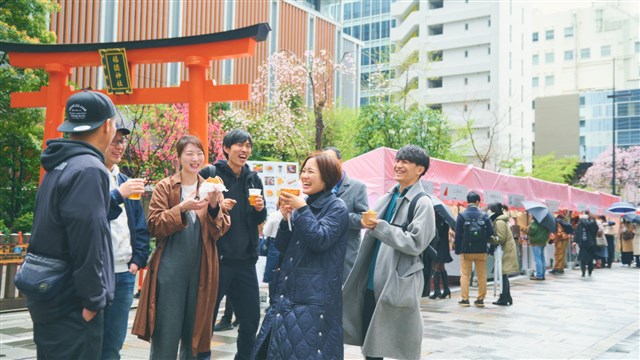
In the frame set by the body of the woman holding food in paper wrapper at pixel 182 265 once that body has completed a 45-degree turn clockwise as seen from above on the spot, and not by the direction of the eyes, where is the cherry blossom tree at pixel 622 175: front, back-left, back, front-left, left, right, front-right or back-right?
back-left

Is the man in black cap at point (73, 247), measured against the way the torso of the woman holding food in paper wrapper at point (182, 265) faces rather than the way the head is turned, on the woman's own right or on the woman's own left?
on the woman's own right

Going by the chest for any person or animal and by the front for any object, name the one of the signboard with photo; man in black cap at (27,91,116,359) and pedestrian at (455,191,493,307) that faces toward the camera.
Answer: the signboard with photo

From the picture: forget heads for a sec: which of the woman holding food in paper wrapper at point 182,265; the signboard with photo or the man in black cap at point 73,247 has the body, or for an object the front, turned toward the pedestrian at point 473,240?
the man in black cap

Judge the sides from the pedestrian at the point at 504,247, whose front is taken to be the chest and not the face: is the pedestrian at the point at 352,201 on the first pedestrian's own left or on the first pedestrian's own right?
on the first pedestrian's own left

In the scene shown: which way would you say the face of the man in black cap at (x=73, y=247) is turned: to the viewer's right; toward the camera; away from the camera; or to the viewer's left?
to the viewer's right

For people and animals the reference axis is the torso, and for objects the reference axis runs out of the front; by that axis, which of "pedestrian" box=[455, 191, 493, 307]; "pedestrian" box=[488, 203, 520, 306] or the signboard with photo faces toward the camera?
the signboard with photo

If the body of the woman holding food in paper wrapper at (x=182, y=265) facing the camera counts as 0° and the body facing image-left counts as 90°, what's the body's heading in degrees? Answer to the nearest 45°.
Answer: approximately 315°

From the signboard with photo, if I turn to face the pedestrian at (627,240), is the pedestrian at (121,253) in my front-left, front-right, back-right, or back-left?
back-right

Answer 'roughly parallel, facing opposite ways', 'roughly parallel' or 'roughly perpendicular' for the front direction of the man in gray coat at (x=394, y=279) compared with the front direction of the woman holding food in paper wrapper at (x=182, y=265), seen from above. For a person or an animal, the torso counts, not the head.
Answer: roughly perpendicular

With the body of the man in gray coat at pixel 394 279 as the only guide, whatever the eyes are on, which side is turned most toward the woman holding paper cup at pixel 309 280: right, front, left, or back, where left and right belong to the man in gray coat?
front

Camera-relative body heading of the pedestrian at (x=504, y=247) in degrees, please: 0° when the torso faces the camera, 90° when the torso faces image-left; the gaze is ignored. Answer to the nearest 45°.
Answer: approximately 90°

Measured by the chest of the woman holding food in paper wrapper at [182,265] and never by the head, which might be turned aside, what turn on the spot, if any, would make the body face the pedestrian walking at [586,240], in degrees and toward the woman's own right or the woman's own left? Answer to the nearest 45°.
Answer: approximately 90° to the woman's own left

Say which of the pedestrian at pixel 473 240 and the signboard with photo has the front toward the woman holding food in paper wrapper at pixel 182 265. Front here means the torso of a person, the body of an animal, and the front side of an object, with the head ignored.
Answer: the signboard with photo

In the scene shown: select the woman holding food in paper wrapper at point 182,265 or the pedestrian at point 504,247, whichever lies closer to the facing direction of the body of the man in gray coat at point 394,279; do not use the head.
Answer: the woman holding food in paper wrapper

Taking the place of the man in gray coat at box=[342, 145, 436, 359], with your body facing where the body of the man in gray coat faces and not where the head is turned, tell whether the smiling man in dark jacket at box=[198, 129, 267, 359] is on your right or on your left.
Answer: on your right
